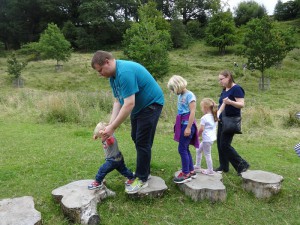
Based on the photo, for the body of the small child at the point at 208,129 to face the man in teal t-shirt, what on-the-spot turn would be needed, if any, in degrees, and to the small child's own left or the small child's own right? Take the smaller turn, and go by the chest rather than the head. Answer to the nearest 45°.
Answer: approximately 45° to the small child's own left

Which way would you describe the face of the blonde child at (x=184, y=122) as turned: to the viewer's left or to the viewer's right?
to the viewer's left

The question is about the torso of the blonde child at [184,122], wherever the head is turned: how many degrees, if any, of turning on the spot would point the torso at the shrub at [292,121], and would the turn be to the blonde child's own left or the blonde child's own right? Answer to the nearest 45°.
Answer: approximately 135° to the blonde child's own right

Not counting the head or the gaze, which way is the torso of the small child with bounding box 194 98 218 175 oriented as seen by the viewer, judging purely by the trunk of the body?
to the viewer's left

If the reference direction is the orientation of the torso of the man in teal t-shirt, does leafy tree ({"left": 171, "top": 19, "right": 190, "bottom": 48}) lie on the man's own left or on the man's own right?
on the man's own right

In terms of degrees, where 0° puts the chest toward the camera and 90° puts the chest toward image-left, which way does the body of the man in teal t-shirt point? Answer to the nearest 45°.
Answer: approximately 90°

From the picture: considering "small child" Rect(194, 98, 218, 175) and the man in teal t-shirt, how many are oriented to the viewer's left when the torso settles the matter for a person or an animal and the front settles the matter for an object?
2

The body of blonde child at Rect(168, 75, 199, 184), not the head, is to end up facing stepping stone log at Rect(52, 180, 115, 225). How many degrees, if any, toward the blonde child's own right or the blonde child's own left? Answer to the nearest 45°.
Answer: approximately 45° to the blonde child's own left

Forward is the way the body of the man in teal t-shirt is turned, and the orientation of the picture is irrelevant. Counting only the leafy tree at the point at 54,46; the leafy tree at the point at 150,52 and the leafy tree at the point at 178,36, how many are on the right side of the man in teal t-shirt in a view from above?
3

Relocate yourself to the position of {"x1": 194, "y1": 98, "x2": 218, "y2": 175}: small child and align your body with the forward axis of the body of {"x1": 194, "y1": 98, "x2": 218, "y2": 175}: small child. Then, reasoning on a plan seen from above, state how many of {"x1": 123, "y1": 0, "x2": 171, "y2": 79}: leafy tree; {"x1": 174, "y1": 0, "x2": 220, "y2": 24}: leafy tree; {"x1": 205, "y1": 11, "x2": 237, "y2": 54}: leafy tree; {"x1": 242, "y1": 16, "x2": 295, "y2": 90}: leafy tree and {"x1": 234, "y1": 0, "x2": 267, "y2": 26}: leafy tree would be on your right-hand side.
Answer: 5

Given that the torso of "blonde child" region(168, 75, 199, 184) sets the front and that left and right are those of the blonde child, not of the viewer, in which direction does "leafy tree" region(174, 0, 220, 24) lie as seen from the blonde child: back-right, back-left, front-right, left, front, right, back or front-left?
right

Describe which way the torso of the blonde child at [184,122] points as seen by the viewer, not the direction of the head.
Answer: to the viewer's left

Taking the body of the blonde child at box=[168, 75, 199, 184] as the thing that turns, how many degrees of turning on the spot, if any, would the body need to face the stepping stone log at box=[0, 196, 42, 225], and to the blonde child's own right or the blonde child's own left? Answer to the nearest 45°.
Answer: approximately 45° to the blonde child's own left

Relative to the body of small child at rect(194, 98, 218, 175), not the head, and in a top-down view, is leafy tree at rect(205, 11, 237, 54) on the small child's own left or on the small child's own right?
on the small child's own right
